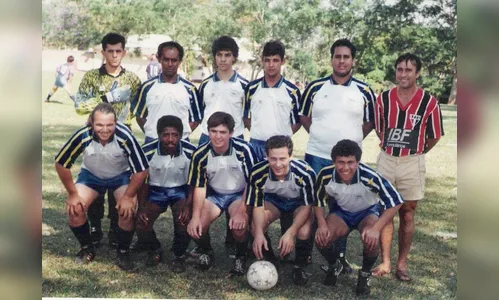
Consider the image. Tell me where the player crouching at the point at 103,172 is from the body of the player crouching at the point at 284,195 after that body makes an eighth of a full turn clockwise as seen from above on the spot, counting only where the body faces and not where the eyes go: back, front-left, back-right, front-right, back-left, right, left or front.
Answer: front-right

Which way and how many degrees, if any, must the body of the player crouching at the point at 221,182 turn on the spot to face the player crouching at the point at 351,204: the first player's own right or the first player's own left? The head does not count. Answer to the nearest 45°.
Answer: approximately 90° to the first player's own left

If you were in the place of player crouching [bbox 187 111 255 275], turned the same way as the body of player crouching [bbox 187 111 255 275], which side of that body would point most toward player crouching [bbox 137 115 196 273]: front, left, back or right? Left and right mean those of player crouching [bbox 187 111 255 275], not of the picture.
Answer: right

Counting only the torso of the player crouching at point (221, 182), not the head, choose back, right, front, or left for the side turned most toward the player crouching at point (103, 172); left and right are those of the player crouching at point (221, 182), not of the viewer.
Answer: right

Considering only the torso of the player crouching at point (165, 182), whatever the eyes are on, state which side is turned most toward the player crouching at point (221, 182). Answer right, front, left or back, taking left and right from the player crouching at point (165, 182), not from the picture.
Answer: left

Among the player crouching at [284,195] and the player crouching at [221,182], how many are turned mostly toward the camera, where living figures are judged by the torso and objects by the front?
2

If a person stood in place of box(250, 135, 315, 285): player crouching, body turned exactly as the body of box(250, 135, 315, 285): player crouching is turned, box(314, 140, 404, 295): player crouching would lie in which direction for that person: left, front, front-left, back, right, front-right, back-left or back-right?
left
